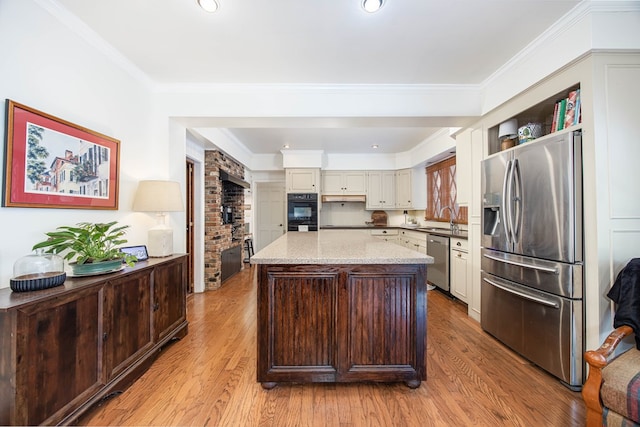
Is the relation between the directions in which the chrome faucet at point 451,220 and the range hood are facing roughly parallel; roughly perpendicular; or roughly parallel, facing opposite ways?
roughly perpendicular

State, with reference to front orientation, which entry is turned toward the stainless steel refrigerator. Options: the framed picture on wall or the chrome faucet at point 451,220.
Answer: the framed picture on wall

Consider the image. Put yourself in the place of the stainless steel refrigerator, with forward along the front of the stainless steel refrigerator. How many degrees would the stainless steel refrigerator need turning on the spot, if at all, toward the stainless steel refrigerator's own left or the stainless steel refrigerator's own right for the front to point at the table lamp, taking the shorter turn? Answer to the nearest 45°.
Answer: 0° — it already faces it

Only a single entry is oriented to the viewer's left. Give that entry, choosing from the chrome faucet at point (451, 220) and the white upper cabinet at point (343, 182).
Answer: the chrome faucet

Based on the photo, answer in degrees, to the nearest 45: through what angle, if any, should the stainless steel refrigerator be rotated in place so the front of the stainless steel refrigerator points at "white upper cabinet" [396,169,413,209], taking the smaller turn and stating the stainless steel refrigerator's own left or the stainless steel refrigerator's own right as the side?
approximately 90° to the stainless steel refrigerator's own right

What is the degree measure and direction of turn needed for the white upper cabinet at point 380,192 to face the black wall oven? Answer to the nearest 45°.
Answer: approximately 45° to its right

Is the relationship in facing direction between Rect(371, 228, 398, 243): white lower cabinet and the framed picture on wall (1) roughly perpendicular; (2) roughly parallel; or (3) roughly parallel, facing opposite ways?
roughly perpendicular

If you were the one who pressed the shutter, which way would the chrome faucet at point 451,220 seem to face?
facing to the left of the viewer

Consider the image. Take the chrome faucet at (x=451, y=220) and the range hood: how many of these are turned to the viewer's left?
1

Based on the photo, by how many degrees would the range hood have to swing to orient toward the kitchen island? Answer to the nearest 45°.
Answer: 0° — it already faces it

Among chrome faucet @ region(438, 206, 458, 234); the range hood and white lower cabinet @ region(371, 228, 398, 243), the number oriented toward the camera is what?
2

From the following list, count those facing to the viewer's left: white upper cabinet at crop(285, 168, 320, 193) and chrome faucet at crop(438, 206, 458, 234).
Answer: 1
